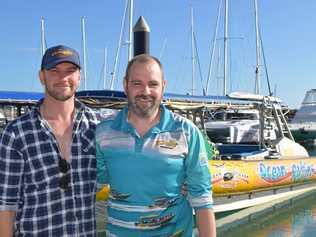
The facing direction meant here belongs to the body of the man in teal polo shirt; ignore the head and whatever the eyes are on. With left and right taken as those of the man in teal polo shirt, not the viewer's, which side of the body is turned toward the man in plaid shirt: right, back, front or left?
right

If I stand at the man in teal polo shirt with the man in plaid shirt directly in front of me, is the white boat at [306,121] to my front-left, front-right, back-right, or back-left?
back-right

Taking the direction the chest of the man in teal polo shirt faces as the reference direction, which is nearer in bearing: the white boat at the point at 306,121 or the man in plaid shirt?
the man in plaid shirt

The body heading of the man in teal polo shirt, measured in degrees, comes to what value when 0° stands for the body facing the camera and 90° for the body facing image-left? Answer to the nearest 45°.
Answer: approximately 0°

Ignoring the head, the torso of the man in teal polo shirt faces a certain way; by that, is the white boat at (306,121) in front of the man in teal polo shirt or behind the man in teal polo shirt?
behind
